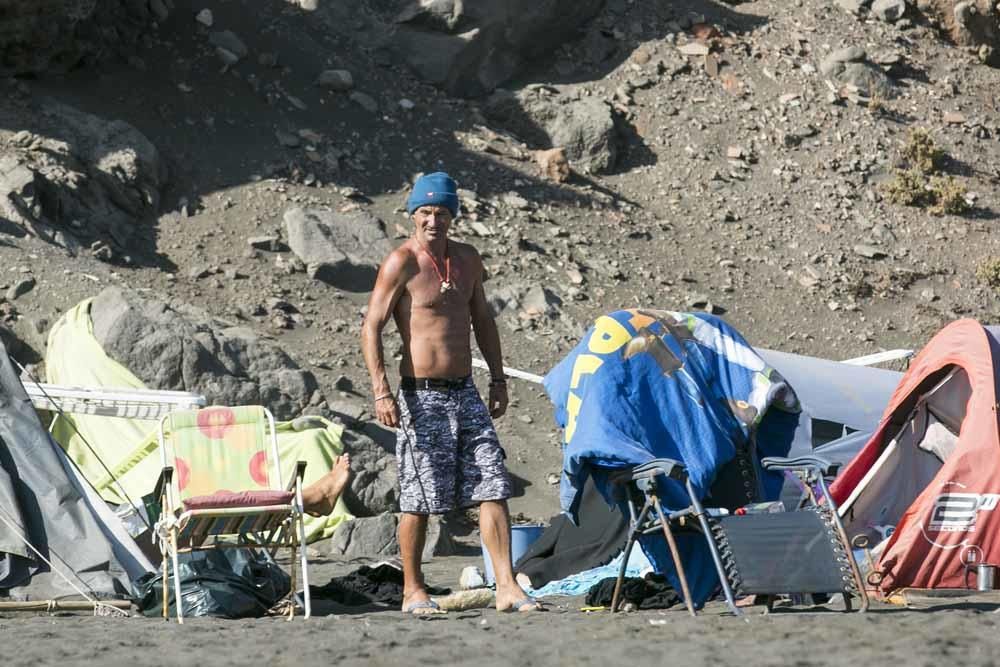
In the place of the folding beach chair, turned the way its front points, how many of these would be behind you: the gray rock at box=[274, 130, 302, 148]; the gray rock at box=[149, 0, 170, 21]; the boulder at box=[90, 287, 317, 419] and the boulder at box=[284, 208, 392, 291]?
4

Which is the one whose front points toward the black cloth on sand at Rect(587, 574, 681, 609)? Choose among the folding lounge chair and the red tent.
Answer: the red tent

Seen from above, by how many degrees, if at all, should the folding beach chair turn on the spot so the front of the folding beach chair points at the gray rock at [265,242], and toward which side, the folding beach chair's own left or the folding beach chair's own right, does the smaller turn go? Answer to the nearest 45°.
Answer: approximately 180°

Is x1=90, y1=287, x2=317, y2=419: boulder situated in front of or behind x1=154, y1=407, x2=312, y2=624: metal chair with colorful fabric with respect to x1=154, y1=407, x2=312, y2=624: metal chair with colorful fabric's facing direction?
behind

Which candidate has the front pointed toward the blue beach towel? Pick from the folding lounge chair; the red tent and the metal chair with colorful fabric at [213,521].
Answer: the red tent

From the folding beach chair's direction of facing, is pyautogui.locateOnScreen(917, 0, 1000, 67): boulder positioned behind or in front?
behind

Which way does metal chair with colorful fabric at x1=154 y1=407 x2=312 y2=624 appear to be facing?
toward the camera

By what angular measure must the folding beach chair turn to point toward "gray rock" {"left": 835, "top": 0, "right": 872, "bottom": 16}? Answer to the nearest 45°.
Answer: approximately 135° to its left

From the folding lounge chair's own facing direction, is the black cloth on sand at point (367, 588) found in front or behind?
behind

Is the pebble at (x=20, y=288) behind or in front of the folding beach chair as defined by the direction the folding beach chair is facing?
behind

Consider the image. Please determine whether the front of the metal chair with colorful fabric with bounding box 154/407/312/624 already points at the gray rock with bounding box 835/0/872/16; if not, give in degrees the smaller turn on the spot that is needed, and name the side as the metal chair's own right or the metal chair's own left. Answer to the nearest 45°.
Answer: approximately 135° to the metal chair's own left

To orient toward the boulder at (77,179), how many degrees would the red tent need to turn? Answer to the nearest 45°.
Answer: approximately 90° to its right

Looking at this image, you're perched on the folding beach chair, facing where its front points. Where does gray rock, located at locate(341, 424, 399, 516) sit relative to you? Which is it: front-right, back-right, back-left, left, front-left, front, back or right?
back

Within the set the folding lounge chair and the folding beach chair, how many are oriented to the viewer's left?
0

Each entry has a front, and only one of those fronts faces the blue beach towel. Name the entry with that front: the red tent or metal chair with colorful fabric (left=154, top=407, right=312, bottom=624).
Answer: the red tent

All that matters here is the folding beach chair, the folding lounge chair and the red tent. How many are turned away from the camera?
0

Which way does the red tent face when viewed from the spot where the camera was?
facing the viewer and to the left of the viewer

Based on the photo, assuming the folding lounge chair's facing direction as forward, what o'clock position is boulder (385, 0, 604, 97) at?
The boulder is roughly at 7 o'clock from the folding lounge chair.

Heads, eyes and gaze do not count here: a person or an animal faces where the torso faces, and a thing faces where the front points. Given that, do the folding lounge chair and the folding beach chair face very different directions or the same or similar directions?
same or similar directions

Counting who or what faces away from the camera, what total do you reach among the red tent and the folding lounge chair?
0
